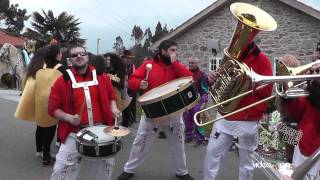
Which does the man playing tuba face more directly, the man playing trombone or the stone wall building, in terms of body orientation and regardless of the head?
the man playing trombone

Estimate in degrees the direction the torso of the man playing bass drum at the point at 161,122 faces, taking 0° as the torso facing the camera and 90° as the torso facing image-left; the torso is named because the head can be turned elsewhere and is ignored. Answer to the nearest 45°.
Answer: approximately 0°

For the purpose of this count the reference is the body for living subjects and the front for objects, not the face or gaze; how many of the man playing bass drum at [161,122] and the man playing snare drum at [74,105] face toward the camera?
2

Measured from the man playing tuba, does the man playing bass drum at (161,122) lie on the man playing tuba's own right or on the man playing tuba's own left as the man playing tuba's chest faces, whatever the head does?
on the man playing tuba's own right

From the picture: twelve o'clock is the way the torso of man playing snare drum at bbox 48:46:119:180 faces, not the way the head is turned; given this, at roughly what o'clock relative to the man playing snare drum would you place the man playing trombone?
The man playing trombone is roughly at 10 o'clock from the man playing snare drum.

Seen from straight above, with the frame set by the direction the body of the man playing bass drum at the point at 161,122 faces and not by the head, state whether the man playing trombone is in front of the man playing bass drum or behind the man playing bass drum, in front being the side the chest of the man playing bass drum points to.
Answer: in front

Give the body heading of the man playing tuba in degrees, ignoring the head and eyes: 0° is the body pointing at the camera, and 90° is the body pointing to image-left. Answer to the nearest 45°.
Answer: approximately 45°

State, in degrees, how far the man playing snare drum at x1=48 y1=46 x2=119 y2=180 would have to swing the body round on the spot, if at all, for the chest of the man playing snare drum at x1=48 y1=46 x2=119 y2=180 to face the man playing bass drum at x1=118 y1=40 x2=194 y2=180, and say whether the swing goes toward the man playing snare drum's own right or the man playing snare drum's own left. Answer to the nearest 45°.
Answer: approximately 135° to the man playing snare drum's own left

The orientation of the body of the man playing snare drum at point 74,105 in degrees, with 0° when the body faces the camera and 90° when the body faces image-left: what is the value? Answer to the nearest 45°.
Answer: approximately 0°

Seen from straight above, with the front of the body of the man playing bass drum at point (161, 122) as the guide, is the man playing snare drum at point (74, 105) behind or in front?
in front

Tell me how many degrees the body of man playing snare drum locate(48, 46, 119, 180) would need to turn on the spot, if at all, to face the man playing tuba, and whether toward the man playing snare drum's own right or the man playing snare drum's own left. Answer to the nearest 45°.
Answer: approximately 90° to the man playing snare drum's own left
